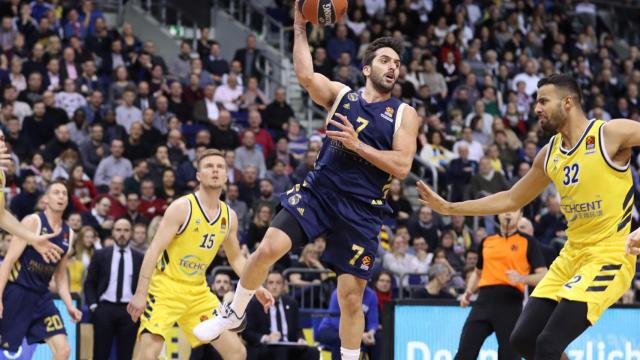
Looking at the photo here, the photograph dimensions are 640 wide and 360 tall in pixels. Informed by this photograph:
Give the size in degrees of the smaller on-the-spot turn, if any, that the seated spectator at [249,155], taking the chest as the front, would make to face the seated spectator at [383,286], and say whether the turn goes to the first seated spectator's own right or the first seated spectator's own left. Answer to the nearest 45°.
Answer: approximately 45° to the first seated spectator's own left

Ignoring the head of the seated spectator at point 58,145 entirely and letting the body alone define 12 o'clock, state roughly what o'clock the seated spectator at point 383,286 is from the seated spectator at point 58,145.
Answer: the seated spectator at point 383,286 is roughly at 10 o'clock from the seated spectator at point 58,145.

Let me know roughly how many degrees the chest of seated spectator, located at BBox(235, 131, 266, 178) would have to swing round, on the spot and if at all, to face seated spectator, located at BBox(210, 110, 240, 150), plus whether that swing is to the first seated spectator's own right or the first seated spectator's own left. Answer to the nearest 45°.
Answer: approximately 135° to the first seated spectator's own right

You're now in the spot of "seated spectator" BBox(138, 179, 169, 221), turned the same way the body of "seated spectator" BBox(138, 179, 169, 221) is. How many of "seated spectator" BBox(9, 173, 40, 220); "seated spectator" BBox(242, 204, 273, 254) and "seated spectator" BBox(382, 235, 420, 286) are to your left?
2

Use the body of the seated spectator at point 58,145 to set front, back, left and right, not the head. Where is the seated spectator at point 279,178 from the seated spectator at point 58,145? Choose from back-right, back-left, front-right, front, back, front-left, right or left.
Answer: left

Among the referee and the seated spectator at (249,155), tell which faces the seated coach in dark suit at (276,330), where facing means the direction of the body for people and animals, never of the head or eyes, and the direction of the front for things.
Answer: the seated spectator at (249,155)

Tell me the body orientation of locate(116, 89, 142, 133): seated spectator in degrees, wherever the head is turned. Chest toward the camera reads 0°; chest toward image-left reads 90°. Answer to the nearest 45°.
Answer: approximately 0°
